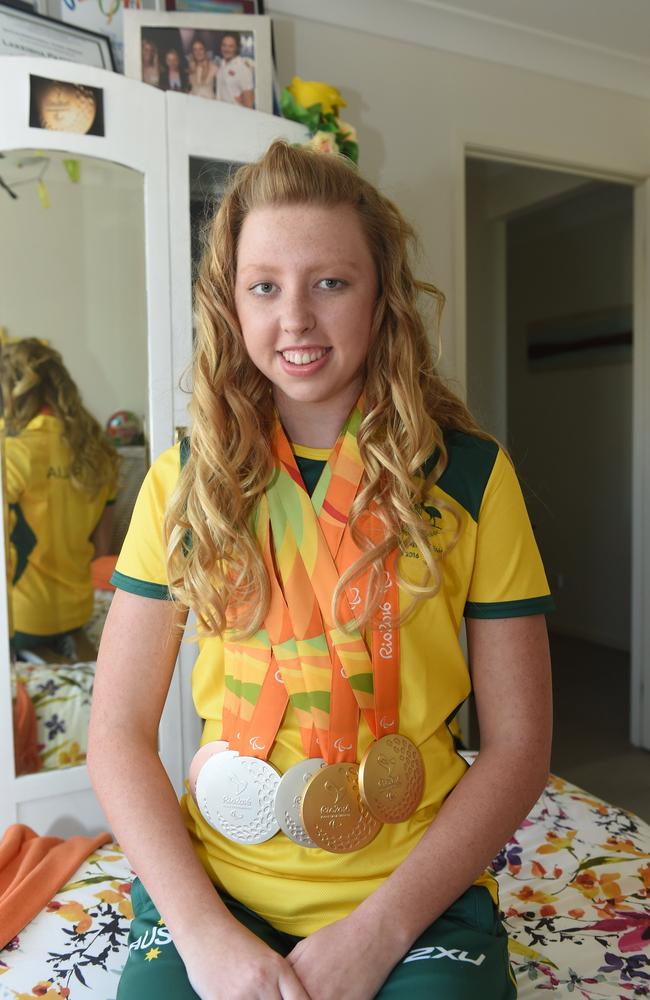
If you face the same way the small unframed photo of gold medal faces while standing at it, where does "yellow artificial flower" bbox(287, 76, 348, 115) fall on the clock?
The yellow artificial flower is roughly at 10 o'clock from the small unframed photo of gold medal.

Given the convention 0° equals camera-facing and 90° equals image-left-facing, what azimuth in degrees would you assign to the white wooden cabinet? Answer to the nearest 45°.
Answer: approximately 315°
